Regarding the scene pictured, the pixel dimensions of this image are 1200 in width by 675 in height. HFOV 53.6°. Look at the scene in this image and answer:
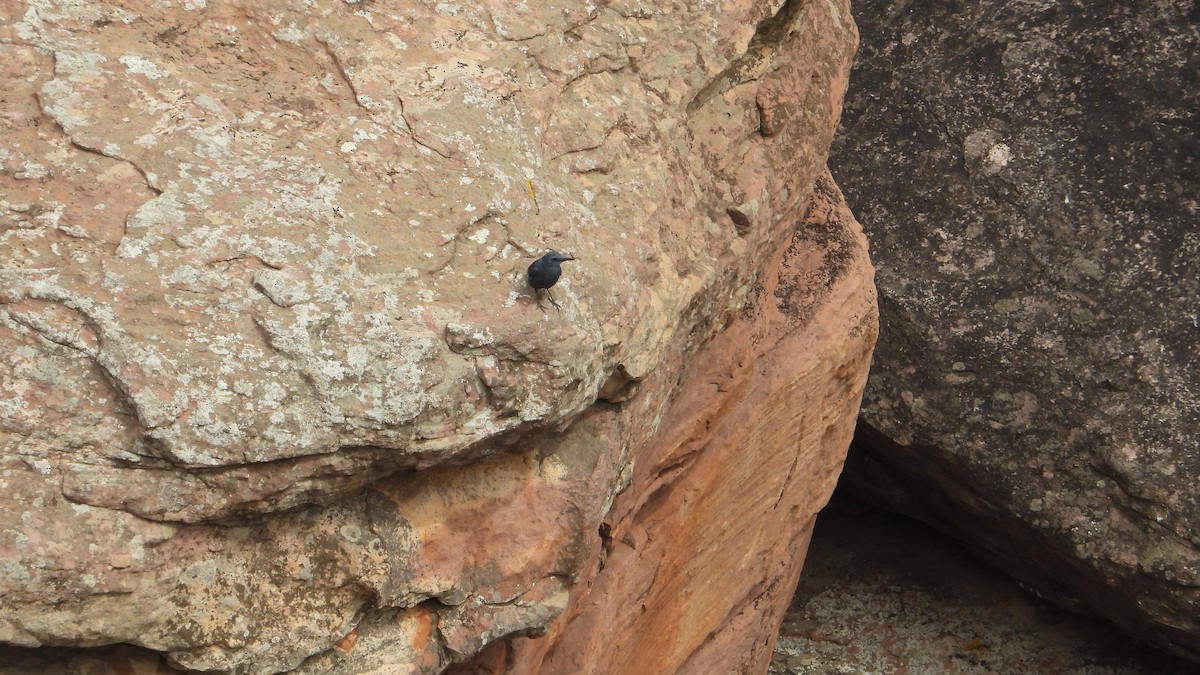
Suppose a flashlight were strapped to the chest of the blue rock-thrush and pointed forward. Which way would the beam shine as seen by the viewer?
to the viewer's right
